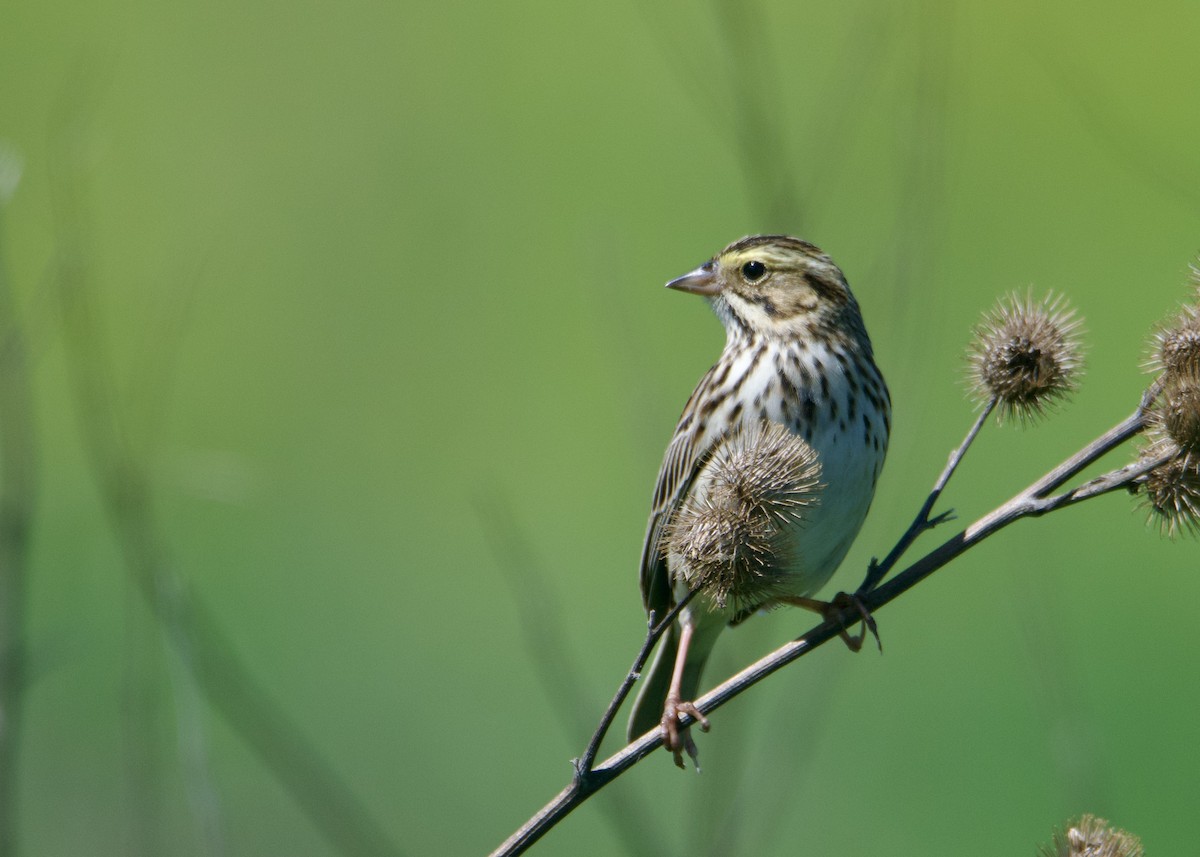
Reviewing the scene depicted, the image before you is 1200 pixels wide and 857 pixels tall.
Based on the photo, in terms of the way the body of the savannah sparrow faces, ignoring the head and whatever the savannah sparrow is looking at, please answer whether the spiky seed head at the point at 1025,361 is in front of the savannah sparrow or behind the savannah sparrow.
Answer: in front

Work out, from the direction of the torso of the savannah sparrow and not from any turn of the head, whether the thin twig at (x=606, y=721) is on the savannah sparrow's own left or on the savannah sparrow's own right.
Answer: on the savannah sparrow's own right

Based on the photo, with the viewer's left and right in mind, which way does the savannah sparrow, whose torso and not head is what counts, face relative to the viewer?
facing the viewer and to the right of the viewer

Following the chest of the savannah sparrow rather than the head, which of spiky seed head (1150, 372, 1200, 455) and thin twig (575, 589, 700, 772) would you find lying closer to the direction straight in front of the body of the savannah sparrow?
the spiky seed head

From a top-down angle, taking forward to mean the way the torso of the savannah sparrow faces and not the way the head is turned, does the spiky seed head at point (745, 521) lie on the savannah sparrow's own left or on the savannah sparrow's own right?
on the savannah sparrow's own right

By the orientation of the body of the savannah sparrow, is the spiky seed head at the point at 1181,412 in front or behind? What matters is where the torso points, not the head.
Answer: in front
